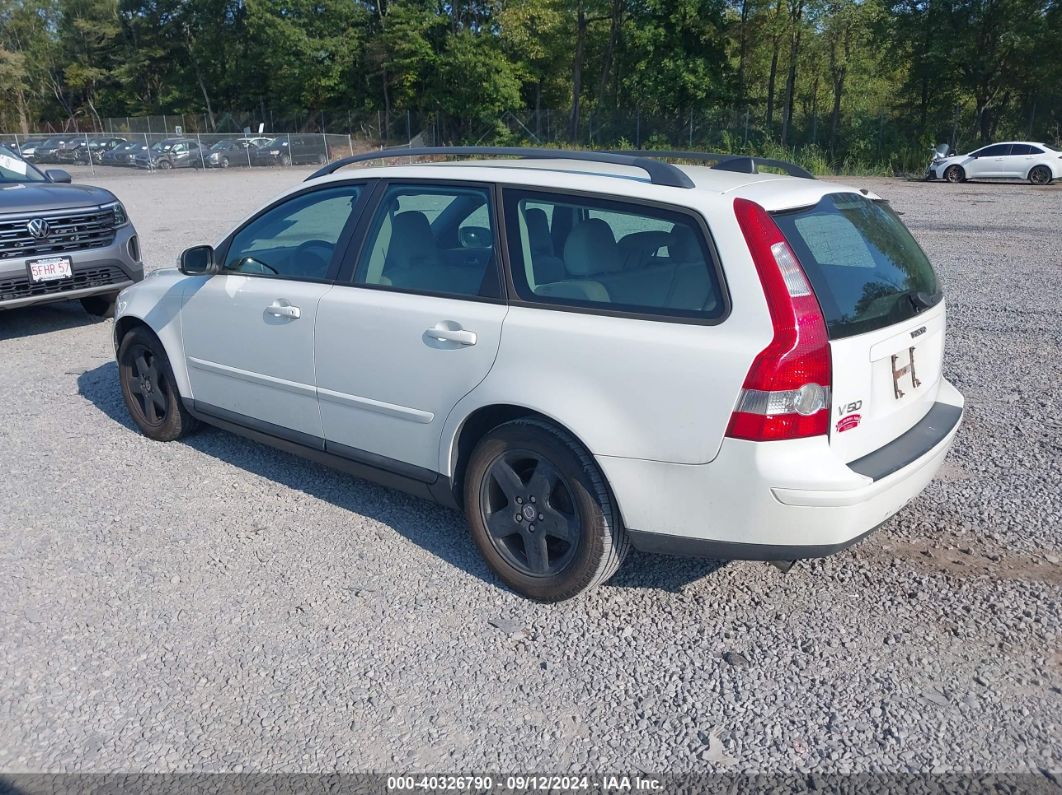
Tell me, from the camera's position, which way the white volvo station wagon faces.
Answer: facing away from the viewer and to the left of the viewer

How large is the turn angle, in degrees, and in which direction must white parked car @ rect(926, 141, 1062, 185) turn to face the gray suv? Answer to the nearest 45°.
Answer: approximately 90° to its left

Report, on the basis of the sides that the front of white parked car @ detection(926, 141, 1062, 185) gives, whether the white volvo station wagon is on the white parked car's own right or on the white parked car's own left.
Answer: on the white parked car's own left

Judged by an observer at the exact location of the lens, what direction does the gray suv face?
facing the viewer and to the right of the viewer

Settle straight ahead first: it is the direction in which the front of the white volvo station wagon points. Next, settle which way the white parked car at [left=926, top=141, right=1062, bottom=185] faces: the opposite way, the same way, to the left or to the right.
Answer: the same way

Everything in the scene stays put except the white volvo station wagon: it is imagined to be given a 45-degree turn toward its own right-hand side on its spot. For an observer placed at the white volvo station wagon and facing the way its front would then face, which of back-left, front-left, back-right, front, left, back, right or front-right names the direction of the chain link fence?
front

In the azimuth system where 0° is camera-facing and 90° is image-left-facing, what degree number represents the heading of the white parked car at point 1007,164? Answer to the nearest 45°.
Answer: approximately 90°

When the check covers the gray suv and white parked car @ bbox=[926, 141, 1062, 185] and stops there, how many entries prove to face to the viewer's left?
1

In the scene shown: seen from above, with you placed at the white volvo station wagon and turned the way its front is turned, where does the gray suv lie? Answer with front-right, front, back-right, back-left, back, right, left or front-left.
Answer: front

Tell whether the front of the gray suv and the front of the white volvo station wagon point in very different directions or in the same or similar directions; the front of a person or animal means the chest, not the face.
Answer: very different directions

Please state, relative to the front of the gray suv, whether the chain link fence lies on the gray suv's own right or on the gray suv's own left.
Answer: on the gray suv's own left
